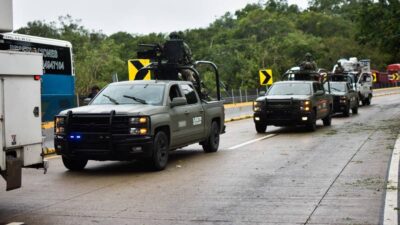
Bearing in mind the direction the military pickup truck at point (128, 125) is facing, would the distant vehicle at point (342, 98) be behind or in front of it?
behind

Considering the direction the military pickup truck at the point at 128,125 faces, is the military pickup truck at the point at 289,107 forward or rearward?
rearward

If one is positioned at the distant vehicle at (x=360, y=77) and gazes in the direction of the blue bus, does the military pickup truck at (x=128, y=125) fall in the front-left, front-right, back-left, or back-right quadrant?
front-left

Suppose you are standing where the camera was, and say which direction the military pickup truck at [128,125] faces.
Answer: facing the viewer and to the left of the viewer

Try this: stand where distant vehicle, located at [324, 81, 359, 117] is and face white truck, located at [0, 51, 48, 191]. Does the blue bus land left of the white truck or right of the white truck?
right

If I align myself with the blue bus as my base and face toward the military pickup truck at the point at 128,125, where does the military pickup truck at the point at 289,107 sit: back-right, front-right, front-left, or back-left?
front-left

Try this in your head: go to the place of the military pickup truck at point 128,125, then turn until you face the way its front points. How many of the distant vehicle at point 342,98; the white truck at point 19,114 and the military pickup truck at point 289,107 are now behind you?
2

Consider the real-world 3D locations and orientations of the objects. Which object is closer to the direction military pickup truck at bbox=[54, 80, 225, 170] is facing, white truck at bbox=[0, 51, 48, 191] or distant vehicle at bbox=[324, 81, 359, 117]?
the white truck

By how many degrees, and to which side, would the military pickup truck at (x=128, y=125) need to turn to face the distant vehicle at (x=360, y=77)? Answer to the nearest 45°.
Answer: approximately 180°

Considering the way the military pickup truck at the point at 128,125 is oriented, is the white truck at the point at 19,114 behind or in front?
in front

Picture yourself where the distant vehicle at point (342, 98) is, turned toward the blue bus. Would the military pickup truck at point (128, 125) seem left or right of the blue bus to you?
left

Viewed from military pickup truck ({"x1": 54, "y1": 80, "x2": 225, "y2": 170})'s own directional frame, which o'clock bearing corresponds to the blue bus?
The blue bus is roughly at 4 o'clock from the military pickup truck.

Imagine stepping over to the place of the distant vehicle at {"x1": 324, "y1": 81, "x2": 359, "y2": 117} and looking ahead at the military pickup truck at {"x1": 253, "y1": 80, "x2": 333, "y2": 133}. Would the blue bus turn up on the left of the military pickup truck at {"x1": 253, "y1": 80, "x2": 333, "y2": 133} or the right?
right

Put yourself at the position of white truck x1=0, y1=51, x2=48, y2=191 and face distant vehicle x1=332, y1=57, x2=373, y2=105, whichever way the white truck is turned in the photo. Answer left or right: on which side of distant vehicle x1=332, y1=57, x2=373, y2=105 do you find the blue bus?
left
